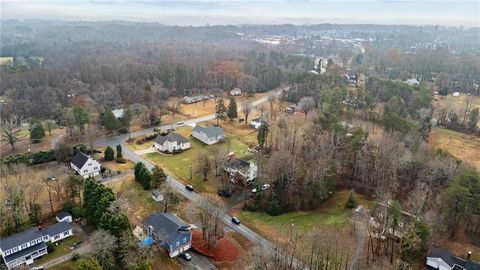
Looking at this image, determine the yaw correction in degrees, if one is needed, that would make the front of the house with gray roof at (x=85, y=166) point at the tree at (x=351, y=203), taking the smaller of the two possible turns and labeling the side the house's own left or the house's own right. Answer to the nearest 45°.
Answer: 0° — it already faces it

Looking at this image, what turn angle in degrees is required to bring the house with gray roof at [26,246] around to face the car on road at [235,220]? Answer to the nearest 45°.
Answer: approximately 45° to its left

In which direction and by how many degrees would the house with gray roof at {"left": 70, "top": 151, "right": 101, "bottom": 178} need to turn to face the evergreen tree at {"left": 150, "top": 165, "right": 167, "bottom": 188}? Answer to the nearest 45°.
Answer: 0° — it already faces it

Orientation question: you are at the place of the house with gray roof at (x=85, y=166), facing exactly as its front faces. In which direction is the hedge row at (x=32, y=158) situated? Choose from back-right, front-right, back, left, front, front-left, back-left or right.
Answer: back

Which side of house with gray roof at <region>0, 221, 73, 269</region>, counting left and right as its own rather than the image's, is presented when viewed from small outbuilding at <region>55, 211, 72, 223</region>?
left

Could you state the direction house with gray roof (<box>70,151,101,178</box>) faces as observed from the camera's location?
facing the viewer and to the right of the viewer

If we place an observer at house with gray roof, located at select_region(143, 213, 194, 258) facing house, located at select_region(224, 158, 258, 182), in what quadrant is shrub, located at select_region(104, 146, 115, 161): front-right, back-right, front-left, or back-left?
front-left

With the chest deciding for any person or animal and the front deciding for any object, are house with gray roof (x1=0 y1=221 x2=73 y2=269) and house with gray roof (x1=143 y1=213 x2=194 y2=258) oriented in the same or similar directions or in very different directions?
same or similar directions

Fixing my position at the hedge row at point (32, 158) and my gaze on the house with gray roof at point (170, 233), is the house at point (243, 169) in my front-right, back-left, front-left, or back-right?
front-left

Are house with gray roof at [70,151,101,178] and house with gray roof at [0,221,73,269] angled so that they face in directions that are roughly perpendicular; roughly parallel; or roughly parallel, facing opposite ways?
roughly parallel

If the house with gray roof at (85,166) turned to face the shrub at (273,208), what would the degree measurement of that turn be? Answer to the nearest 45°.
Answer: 0° — it already faces it
